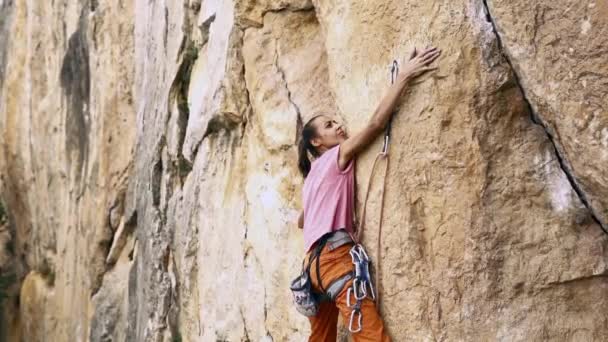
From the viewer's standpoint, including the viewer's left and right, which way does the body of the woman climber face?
facing away from the viewer and to the right of the viewer
